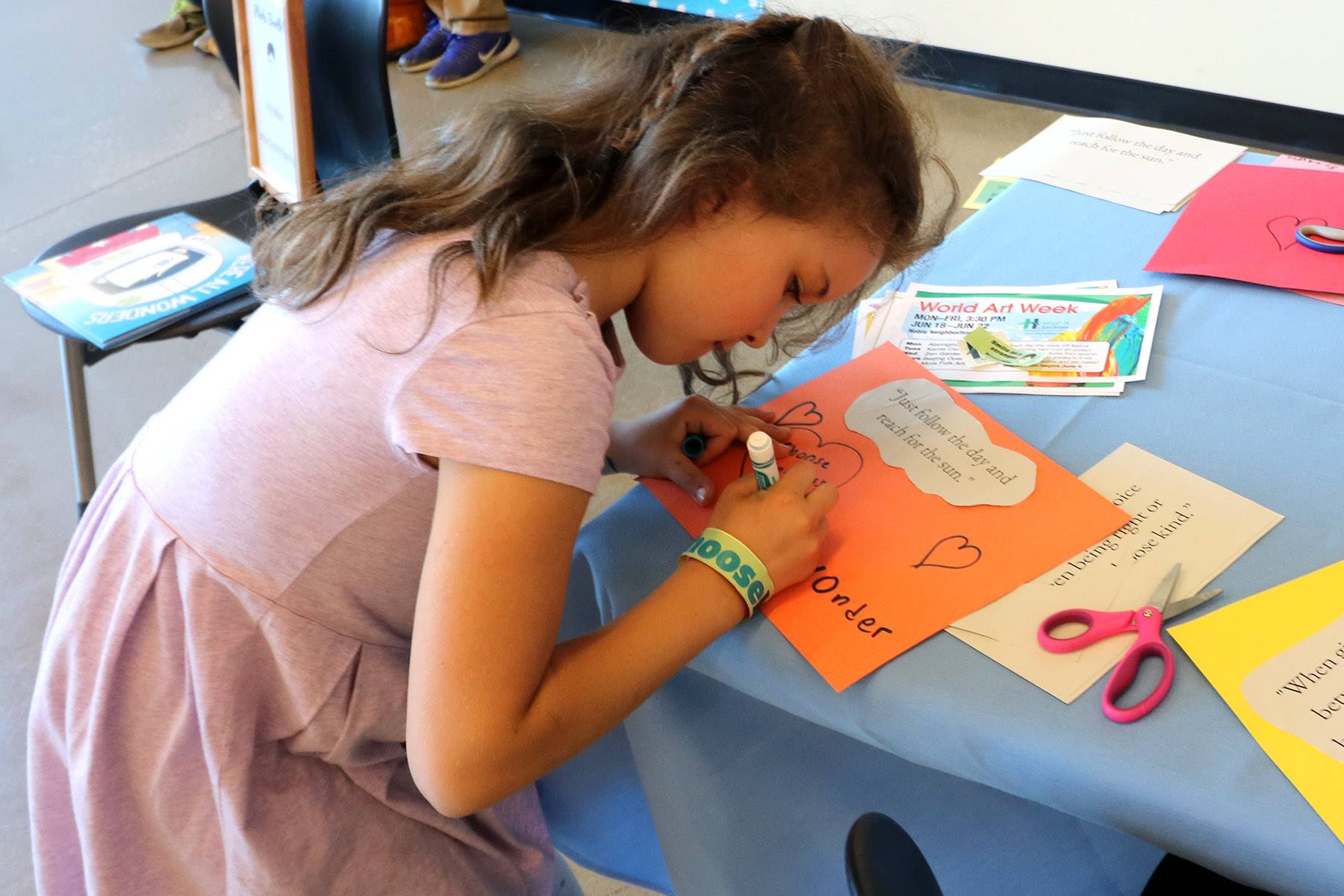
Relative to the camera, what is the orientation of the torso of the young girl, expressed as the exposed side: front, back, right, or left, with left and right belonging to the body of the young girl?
right

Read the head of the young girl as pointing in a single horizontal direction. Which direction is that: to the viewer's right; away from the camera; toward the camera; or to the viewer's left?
to the viewer's right

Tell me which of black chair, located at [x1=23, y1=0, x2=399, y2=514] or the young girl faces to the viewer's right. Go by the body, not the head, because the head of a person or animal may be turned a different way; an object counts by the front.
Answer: the young girl

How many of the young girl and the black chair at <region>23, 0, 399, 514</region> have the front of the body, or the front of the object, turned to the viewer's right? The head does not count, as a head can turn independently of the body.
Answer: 1

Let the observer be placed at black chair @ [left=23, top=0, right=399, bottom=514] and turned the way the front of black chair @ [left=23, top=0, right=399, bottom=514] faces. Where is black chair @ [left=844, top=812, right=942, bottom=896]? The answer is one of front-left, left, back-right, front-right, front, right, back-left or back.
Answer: front-left

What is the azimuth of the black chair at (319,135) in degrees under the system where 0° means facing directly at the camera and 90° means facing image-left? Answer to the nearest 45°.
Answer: approximately 45°
